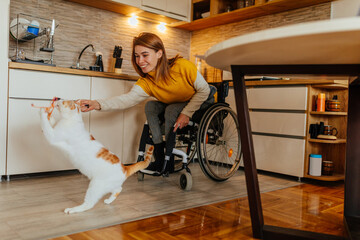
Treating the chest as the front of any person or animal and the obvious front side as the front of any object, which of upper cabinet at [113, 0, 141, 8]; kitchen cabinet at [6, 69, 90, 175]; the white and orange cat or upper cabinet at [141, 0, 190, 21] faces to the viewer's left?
the white and orange cat

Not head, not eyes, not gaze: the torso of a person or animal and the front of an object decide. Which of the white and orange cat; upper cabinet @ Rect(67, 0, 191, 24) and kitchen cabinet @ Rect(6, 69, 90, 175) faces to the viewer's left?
the white and orange cat

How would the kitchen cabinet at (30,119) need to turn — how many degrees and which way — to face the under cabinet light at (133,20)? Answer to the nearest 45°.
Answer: approximately 90° to its left

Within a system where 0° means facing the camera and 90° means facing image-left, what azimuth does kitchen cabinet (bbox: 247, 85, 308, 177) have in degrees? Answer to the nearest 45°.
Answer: approximately 45°

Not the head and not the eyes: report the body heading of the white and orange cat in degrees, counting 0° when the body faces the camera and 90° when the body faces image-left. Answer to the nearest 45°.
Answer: approximately 90°

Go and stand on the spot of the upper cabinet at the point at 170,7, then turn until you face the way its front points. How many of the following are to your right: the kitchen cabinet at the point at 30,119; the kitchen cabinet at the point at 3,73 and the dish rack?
3

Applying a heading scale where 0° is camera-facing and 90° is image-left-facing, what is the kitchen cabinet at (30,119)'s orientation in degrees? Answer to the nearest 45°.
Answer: approximately 315°

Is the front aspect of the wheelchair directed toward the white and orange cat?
yes

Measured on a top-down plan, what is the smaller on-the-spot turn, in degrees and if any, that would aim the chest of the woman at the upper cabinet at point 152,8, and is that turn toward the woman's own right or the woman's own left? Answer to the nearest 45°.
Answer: approximately 135° to the woman's own right

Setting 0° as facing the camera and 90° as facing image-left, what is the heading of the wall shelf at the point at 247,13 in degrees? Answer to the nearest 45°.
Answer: approximately 45°
